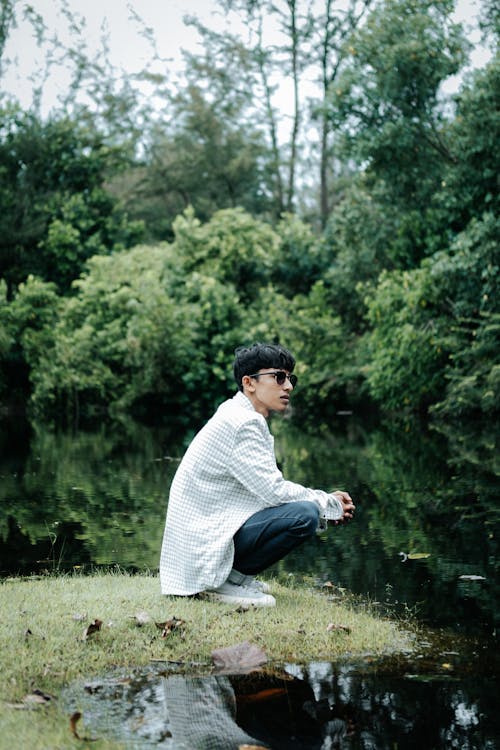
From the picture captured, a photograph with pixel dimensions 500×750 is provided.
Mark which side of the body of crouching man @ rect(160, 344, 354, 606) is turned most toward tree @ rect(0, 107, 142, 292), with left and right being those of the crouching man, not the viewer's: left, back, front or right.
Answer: left

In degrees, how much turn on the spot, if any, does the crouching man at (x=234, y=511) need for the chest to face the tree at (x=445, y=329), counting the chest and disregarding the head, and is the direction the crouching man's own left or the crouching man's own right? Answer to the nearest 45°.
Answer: approximately 90° to the crouching man's own left

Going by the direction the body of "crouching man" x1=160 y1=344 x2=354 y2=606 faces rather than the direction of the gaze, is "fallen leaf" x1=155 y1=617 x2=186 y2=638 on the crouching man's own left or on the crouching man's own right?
on the crouching man's own right

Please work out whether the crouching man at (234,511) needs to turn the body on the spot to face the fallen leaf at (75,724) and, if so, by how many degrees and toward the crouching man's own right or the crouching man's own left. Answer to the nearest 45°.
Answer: approximately 90° to the crouching man's own right

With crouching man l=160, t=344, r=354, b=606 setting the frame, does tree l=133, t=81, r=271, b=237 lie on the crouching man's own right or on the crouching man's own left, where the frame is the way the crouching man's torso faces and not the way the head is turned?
on the crouching man's own left

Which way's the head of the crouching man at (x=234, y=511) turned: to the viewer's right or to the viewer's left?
to the viewer's right

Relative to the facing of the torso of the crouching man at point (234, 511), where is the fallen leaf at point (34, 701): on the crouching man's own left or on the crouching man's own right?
on the crouching man's own right

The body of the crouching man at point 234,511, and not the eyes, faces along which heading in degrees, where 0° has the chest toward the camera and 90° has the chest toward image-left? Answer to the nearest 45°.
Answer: approximately 270°

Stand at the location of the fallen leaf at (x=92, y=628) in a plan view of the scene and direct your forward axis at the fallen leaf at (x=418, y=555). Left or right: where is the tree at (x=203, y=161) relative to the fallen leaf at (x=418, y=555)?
left

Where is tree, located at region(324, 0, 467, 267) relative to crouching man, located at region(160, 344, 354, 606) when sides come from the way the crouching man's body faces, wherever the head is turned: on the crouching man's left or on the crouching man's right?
on the crouching man's left

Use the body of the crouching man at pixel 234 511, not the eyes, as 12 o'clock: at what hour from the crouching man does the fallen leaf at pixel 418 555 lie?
The fallen leaf is roughly at 10 o'clock from the crouching man.

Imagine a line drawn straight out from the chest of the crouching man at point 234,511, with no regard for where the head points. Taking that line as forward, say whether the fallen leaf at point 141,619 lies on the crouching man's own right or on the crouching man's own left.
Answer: on the crouching man's own right
